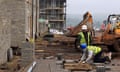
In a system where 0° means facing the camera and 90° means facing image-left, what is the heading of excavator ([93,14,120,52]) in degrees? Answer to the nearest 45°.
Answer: approximately 90°

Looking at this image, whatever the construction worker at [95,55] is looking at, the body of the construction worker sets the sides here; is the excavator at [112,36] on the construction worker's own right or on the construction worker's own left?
on the construction worker's own right

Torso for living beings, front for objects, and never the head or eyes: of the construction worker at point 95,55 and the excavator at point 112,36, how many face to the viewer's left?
2

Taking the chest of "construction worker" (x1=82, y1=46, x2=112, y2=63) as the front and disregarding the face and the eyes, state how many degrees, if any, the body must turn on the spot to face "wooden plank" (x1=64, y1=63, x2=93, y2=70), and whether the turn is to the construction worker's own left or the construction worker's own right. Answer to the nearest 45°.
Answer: approximately 45° to the construction worker's own left

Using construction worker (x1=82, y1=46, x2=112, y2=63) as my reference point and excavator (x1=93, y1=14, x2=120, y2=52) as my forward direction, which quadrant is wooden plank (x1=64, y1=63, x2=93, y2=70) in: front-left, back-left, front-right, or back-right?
back-left

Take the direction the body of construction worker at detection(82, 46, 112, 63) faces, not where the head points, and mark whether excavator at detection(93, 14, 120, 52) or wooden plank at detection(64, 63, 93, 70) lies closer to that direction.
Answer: the wooden plank

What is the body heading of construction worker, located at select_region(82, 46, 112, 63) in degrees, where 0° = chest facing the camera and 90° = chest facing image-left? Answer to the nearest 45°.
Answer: approximately 90°

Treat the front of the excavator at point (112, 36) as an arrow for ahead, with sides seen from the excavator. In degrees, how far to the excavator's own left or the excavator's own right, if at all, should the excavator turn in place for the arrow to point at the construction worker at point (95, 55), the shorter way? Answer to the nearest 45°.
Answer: approximately 90° to the excavator's own left

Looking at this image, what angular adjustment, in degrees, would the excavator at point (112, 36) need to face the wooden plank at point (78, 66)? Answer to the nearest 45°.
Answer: approximately 90° to its left

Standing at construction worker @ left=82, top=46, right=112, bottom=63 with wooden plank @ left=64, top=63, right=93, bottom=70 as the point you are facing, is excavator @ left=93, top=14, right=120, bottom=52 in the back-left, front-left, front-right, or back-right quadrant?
back-right
